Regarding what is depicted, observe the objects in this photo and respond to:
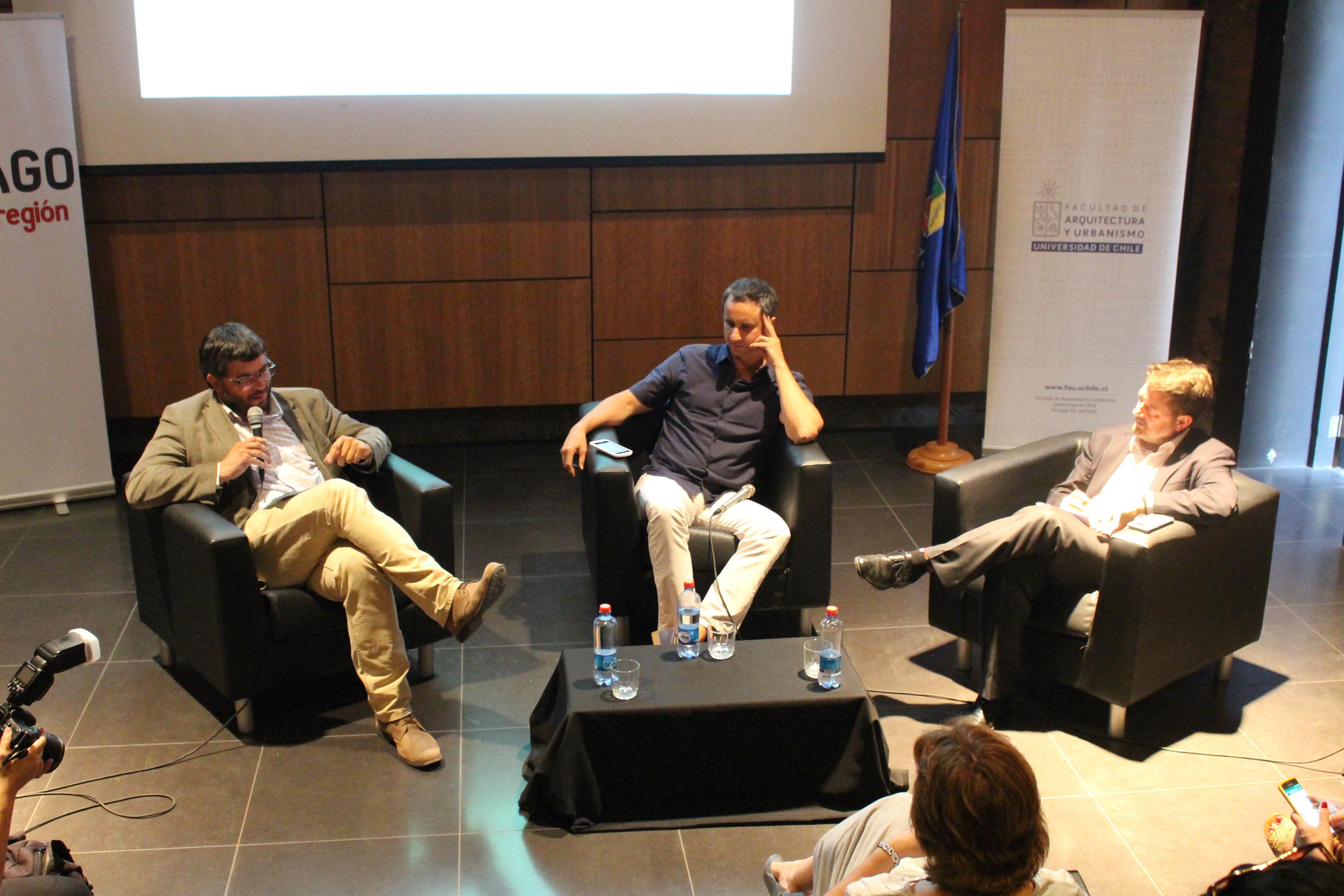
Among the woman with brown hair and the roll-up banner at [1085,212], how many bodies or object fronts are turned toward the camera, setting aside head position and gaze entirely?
1

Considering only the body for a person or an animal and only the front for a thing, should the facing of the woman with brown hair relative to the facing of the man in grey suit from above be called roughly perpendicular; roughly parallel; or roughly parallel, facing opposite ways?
roughly perpendicular

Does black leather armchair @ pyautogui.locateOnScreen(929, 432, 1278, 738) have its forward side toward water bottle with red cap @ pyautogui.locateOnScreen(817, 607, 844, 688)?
yes

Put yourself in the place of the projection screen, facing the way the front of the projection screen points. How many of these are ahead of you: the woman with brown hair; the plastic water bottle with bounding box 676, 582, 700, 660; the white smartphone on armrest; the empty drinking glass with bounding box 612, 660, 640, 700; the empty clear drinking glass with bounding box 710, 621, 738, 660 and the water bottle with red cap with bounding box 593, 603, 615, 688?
6

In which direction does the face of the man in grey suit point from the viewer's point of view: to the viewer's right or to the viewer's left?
to the viewer's left

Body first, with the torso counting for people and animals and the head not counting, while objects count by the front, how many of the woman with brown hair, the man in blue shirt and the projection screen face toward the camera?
2

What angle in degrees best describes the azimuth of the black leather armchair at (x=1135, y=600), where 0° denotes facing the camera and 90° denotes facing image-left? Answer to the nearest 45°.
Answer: approximately 45°

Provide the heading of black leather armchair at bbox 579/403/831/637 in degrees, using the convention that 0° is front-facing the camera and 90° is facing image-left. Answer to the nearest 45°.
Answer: approximately 0°

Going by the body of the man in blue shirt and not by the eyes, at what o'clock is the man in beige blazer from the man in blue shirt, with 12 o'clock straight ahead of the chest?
The man in beige blazer is roughly at 2 o'clock from the man in blue shirt.

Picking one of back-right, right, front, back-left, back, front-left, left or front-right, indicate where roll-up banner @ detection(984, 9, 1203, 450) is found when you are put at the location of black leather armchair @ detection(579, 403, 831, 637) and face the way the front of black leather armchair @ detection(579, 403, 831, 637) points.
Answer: back-left

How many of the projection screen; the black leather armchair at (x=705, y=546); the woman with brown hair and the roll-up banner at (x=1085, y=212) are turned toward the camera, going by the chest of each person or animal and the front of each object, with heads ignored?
3

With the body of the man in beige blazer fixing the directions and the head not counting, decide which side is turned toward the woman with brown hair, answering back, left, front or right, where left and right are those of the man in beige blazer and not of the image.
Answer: front
